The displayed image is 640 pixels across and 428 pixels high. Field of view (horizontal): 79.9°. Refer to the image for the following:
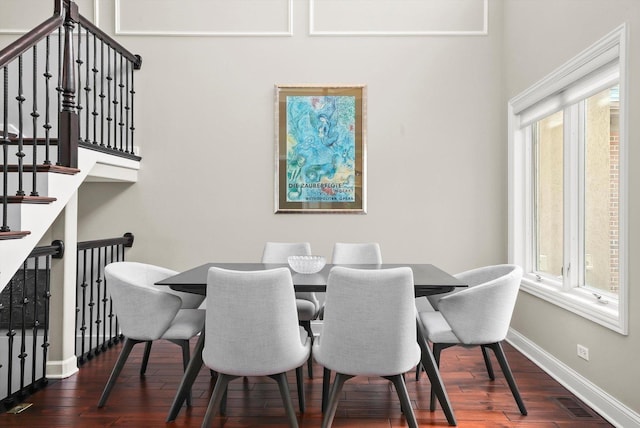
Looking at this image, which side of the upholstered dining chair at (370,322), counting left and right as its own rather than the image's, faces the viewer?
back

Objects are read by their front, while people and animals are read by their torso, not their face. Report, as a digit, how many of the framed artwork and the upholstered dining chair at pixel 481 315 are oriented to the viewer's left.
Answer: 1

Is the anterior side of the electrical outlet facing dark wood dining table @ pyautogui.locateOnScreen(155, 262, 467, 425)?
yes

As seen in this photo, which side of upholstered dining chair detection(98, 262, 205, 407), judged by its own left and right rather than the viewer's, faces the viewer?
right

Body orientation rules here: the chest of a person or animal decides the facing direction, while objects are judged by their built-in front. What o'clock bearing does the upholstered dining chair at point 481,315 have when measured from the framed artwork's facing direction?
The upholstered dining chair is roughly at 11 o'clock from the framed artwork.

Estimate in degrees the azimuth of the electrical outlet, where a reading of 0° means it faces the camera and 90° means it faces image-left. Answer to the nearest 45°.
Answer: approximately 45°

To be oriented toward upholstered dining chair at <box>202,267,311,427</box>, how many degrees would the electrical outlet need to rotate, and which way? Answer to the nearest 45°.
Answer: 0° — it already faces it

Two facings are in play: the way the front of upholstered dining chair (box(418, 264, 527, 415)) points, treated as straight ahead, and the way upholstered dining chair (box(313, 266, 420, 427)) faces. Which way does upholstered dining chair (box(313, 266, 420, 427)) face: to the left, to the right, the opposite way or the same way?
to the right

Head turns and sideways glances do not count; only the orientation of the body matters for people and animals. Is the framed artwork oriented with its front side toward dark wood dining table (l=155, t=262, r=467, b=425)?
yes

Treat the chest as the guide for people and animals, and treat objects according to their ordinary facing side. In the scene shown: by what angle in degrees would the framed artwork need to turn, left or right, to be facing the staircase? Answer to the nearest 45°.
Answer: approximately 45° to its right

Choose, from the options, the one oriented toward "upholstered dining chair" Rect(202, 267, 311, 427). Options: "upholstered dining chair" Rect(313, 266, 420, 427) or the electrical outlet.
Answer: the electrical outlet

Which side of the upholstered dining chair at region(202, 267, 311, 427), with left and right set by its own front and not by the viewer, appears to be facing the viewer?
back

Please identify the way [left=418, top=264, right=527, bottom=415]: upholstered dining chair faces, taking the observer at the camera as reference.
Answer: facing to the left of the viewer

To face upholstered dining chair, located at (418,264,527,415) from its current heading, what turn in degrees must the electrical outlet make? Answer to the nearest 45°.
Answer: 0° — it already faces it

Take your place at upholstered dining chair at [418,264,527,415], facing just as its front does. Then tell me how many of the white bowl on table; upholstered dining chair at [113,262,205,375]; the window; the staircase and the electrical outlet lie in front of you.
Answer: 3
